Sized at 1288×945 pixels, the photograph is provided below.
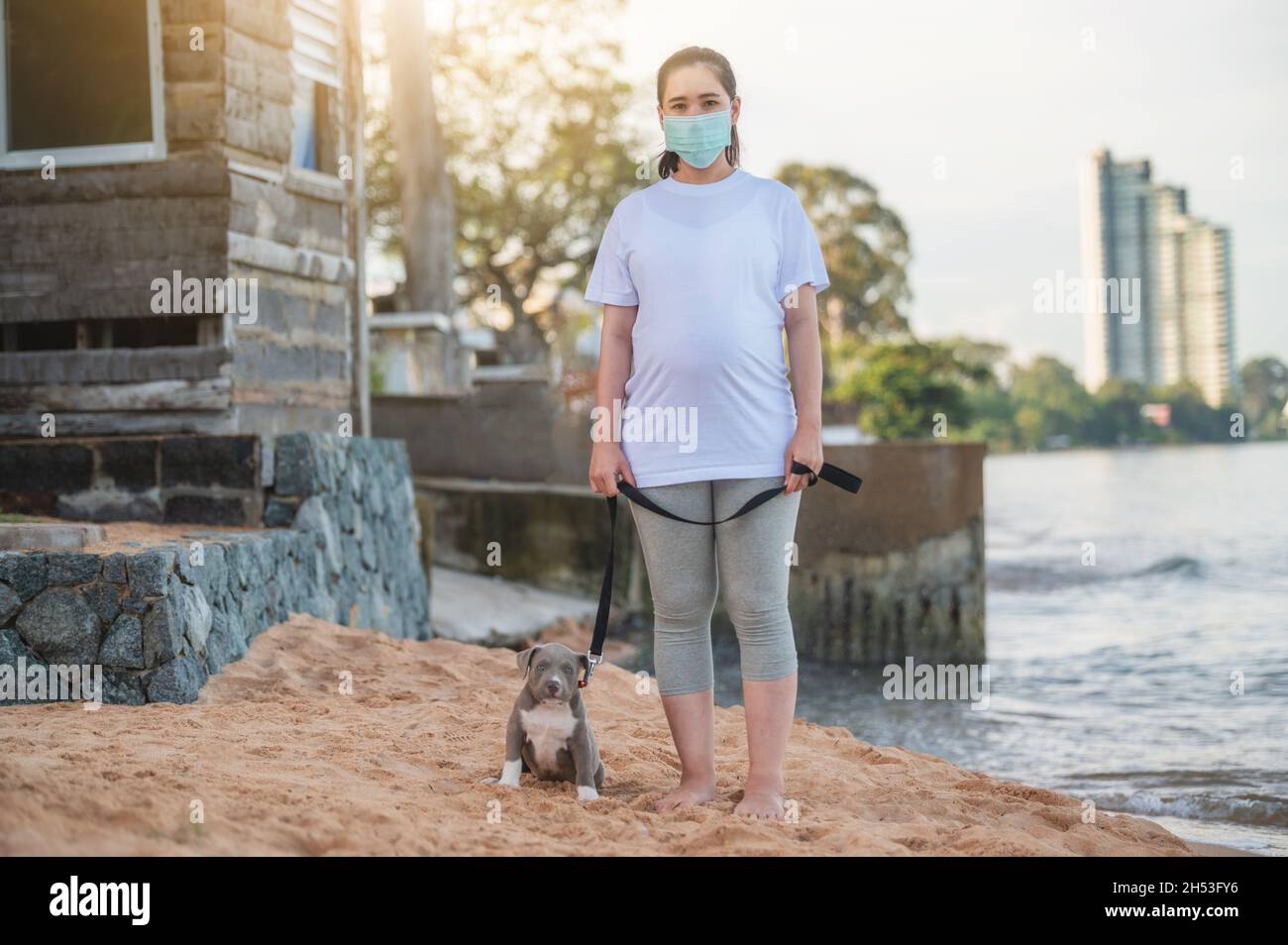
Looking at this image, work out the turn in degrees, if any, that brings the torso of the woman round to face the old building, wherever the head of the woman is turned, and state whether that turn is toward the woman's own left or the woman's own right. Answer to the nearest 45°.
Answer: approximately 135° to the woman's own right

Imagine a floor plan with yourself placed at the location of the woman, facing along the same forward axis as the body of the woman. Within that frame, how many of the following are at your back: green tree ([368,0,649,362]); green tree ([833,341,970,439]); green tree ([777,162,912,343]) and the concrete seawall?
4

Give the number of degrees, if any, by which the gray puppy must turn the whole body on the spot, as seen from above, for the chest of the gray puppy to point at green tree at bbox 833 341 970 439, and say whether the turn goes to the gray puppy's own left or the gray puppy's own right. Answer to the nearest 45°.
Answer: approximately 180°

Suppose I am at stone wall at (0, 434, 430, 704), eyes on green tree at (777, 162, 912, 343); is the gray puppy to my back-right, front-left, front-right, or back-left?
back-right

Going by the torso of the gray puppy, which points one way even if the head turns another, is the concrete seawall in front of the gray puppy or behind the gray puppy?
behind

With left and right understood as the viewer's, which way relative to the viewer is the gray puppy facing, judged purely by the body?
facing the viewer

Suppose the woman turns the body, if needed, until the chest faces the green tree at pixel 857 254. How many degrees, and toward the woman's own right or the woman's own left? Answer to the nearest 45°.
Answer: approximately 180°

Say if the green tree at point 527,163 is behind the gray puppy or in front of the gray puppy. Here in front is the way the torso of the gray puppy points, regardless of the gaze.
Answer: behind

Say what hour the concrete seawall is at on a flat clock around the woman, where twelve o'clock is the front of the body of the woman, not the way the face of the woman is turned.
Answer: The concrete seawall is roughly at 6 o'clock from the woman.

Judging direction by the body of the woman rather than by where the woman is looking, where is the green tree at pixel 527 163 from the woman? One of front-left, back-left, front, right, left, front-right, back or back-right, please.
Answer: back

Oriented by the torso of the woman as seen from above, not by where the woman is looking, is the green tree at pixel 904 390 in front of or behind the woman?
behind

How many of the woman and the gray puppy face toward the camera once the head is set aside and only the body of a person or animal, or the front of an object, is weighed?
2

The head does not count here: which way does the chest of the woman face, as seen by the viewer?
toward the camera
